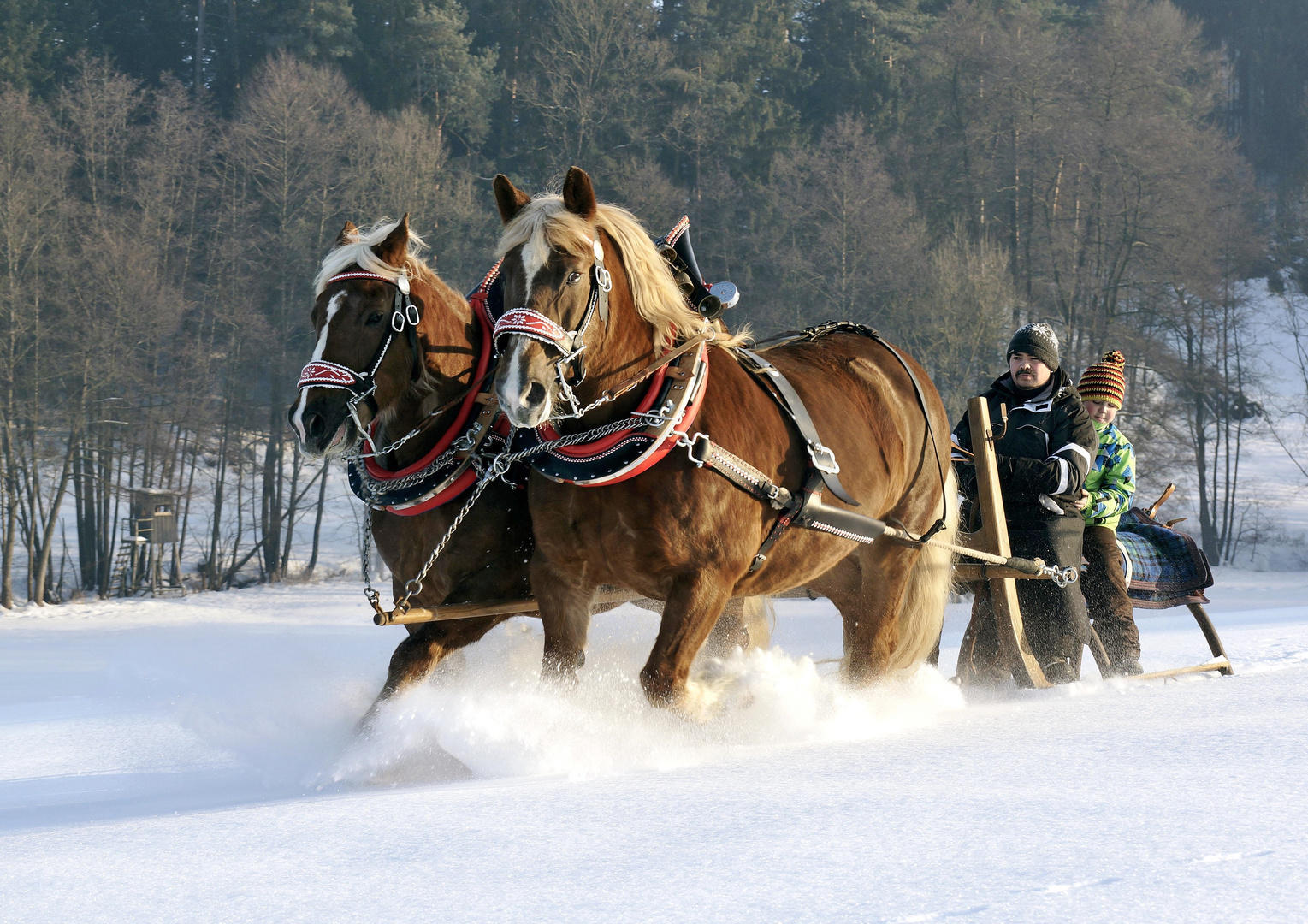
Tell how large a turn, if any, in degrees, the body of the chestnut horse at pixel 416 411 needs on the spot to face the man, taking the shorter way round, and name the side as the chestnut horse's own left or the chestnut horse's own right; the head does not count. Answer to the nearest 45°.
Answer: approximately 135° to the chestnut horse's own left

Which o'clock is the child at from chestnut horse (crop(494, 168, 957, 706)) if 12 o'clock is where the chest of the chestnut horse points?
The child is roughly at 6 o'clock from the chestnut horse.

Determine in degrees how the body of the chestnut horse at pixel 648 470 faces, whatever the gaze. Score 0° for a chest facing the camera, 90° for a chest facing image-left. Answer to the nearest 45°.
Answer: approximately 45°

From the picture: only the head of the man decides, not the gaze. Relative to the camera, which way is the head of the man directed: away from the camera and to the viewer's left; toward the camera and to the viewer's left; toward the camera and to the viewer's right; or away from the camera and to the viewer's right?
toward the camera and to the viewer's left

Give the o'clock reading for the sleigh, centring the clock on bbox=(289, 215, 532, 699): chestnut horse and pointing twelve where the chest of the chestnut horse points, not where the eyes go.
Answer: The sleigh is roughly at 7 o'clock from the chestnut horse.

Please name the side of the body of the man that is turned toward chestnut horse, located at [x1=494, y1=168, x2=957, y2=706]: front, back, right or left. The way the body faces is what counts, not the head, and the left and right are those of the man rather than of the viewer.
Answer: front

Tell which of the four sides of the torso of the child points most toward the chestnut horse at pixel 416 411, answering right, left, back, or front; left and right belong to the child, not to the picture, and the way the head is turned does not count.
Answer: front

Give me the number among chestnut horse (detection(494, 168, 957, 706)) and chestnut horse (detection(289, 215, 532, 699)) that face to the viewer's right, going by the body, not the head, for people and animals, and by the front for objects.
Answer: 0

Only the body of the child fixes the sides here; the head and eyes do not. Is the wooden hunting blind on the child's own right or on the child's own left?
on the child's own right

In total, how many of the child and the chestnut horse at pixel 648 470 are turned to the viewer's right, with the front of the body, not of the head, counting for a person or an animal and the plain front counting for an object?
0

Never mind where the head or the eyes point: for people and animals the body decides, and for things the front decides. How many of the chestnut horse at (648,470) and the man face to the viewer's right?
0

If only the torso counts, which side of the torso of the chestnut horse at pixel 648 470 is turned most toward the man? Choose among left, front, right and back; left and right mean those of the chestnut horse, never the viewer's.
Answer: back

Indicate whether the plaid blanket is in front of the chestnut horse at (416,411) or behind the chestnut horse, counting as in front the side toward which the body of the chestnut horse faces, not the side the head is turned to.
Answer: behind

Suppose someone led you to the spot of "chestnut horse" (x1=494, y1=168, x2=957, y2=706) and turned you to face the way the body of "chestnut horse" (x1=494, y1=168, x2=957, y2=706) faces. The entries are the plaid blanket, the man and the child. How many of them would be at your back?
3
